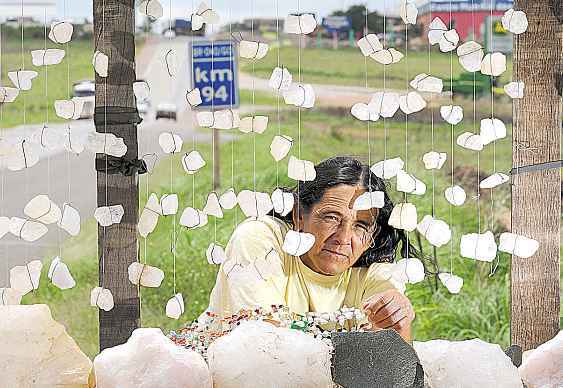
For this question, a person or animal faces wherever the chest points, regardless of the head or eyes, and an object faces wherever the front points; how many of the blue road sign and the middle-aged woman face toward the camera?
2

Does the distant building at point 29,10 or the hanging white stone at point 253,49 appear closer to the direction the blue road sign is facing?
the hanging white stone

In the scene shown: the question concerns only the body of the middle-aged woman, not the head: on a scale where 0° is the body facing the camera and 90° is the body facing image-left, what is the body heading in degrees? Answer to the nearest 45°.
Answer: approximately 0°

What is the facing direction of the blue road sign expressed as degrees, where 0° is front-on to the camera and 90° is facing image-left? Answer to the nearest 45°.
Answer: approximately 0°

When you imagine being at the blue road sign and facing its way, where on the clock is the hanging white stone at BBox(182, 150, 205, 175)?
The hanging white stone is roughly at 12 o'clock from the blue road sign.

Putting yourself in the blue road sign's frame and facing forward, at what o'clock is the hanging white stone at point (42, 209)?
The hanging white stone is roughly at 1 o'clock from the blue road sign.

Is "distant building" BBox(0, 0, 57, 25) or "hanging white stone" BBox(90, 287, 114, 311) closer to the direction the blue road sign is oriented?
the hanging white stone

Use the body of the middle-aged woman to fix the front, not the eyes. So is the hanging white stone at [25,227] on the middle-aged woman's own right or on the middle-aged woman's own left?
on the middle-aged woman's own right

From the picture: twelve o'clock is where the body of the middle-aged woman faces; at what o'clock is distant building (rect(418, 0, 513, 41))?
The distant building is roughly at 7 o'clock from the middle-aged woman.
